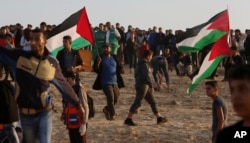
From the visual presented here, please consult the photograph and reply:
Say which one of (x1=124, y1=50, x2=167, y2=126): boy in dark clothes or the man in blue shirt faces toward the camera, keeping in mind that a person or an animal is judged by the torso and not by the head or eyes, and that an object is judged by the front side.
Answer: the man in blue shirt

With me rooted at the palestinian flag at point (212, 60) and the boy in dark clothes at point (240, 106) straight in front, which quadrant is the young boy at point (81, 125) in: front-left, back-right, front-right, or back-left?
front-right

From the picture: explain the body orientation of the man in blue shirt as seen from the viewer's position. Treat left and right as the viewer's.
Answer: facing the viewer

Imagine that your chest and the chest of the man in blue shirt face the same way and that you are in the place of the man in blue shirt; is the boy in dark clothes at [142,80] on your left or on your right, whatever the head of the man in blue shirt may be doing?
on your left

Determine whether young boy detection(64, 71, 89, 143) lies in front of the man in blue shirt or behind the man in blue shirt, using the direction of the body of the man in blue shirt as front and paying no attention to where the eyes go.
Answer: in front
